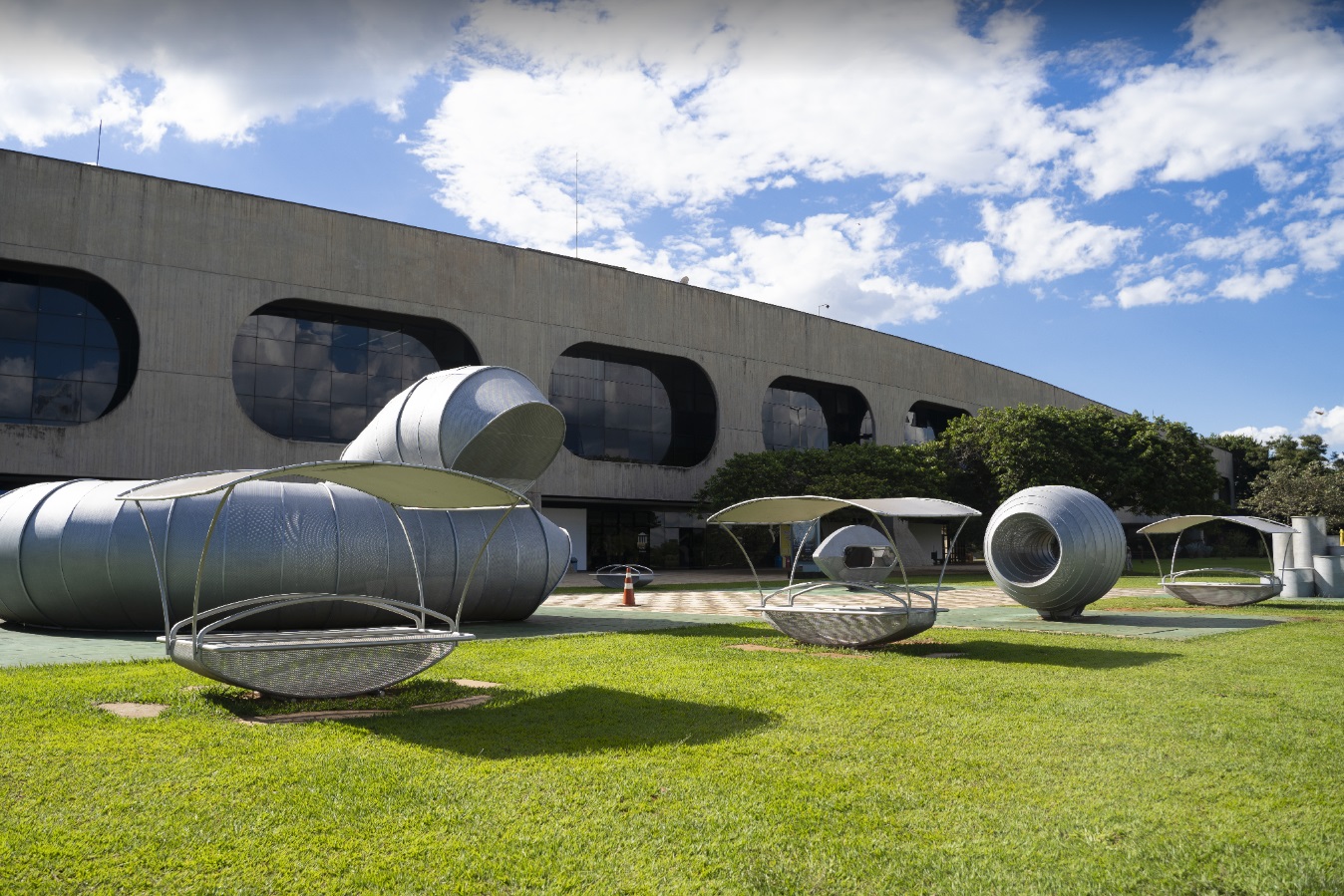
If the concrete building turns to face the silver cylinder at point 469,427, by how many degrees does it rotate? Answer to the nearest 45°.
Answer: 0° — it already faces it

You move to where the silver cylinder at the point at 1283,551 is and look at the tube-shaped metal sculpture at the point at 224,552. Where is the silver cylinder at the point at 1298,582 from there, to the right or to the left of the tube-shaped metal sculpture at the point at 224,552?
left

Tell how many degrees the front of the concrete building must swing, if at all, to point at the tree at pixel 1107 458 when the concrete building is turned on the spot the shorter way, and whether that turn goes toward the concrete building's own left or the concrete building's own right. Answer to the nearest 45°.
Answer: approximately 45° to the concrete building's own left

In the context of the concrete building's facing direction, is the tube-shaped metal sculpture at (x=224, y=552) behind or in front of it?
in front

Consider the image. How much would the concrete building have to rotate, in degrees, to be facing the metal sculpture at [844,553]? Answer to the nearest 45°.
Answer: approximately 45° to its left

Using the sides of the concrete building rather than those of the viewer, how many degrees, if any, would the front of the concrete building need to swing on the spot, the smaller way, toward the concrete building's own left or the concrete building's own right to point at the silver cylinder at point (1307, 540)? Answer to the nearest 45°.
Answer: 0° — it already faces it

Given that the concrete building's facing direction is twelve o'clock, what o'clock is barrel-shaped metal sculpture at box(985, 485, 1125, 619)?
The barrel-shaped metal sculpture is roughly at 12 o'clock from the concrete building.

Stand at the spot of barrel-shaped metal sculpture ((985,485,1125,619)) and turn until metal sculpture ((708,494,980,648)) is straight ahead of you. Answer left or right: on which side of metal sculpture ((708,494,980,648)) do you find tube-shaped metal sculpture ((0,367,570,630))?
right

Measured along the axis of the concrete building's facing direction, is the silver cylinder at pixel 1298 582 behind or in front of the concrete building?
in front

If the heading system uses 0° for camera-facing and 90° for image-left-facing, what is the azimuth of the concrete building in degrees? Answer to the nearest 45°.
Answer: approximately 315°

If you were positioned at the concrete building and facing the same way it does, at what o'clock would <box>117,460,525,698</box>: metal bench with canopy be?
The metal bench with canopy is roughly at 1 o'clock from the concrete building.
